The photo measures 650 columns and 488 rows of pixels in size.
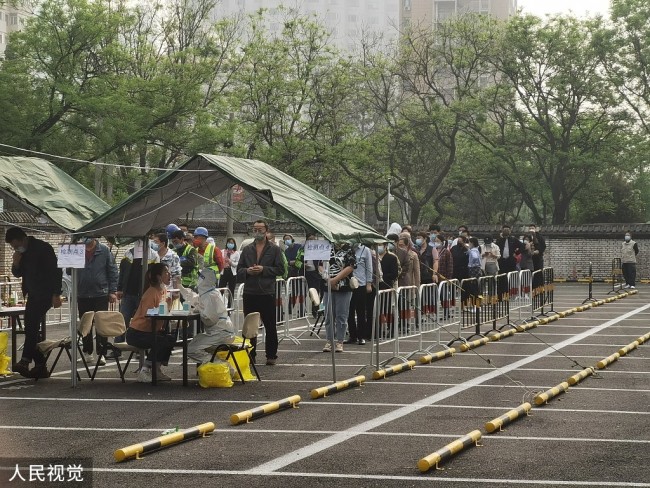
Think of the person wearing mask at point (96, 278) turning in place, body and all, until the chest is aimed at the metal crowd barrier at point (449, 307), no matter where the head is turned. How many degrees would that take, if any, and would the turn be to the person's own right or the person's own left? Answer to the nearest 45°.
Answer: approximately 135° to the person's own left

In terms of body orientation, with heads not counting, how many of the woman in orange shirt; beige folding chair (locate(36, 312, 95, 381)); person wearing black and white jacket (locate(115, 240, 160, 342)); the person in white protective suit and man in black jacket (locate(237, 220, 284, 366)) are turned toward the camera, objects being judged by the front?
2

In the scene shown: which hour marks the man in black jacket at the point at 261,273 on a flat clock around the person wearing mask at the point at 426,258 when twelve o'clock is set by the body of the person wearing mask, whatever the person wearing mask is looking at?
The man in black jacket is roughly at 11 o'clock from the person wearing mask.

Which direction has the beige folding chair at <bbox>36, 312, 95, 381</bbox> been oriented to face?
to the viewer's left

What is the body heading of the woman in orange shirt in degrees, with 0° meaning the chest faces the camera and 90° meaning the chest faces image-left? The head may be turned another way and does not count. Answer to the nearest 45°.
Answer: approximately 270°

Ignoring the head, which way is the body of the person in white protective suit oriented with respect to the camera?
to the viewer's left

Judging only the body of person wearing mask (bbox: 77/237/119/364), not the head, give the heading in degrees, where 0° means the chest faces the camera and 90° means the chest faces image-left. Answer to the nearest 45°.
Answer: approximately 45°

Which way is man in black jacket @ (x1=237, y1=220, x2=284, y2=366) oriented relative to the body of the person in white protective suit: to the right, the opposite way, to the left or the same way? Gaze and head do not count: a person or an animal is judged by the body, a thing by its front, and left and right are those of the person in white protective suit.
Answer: to the left

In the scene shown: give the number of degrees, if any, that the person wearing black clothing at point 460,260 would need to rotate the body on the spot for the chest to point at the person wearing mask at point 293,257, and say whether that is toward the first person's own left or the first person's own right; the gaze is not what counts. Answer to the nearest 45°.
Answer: approximately 45° to the first person's own right
